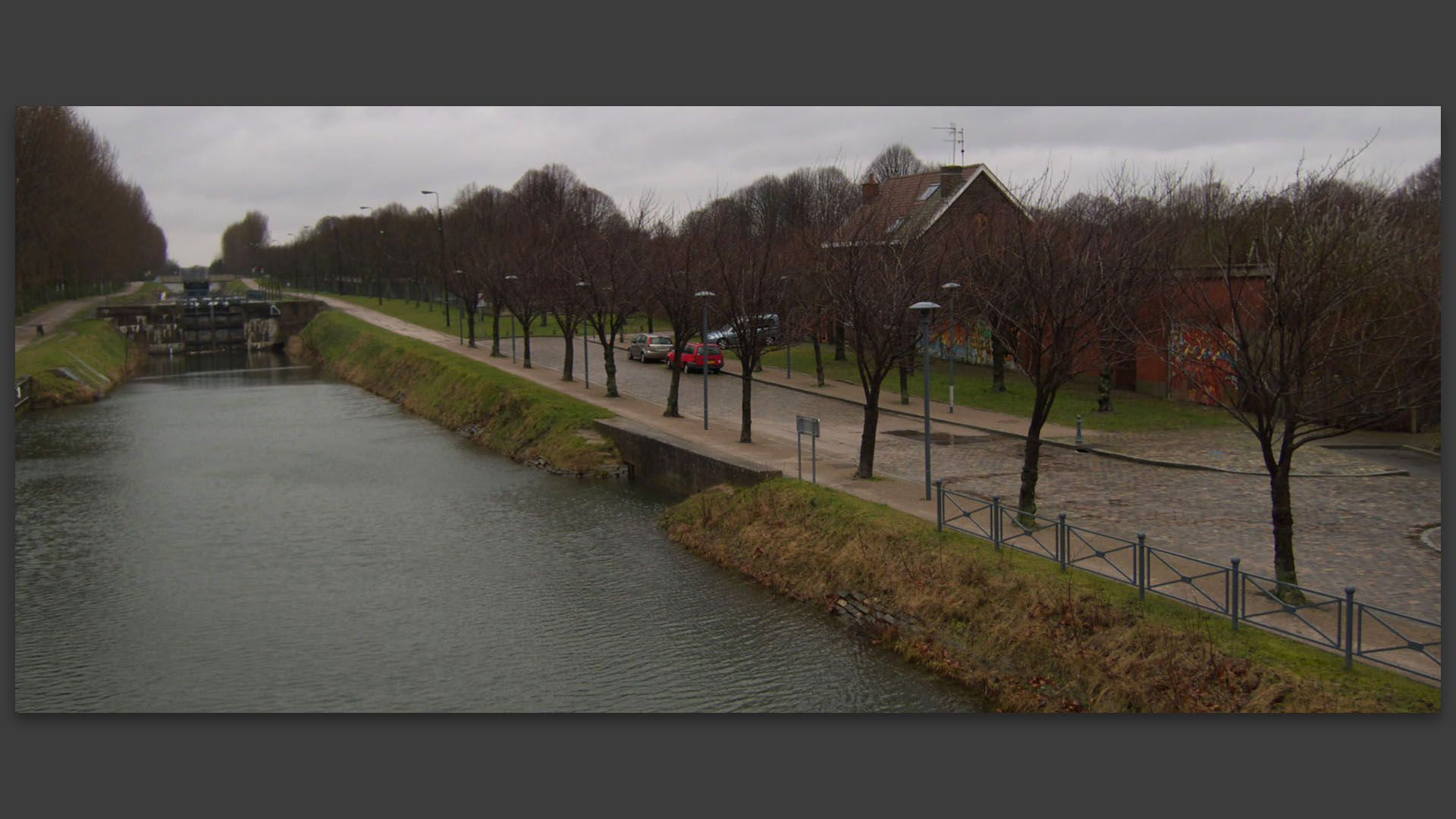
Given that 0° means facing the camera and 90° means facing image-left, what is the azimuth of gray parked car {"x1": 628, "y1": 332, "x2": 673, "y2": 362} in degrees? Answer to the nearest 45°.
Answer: approximately 135°

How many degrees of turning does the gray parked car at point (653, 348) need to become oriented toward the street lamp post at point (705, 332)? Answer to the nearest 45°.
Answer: approximately 135° to its left

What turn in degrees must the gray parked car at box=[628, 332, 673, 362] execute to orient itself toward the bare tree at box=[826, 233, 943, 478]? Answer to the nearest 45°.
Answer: approximately 135° to its left

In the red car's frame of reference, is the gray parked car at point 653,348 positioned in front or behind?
in front

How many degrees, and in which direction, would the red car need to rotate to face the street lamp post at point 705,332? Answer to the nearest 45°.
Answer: approximately 135° to its left

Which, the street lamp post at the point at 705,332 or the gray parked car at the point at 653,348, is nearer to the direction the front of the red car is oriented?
the gray parked car

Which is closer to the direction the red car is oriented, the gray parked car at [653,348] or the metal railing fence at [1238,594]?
the gray parked car

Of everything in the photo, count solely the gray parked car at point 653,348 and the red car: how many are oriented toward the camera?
0

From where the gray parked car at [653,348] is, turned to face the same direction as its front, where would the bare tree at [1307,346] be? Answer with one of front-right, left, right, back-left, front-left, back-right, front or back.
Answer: back-left

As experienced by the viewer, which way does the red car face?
facing away from the viewer and to the left of the viewer

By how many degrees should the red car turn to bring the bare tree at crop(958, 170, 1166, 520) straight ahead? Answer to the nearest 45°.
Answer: approximately 135° to its left

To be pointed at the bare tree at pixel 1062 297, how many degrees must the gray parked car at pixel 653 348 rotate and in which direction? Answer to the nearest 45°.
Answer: approximately 135° to its left

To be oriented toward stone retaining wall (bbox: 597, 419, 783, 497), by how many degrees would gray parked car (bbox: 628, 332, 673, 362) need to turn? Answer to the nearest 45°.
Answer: approximately 135° to its left
